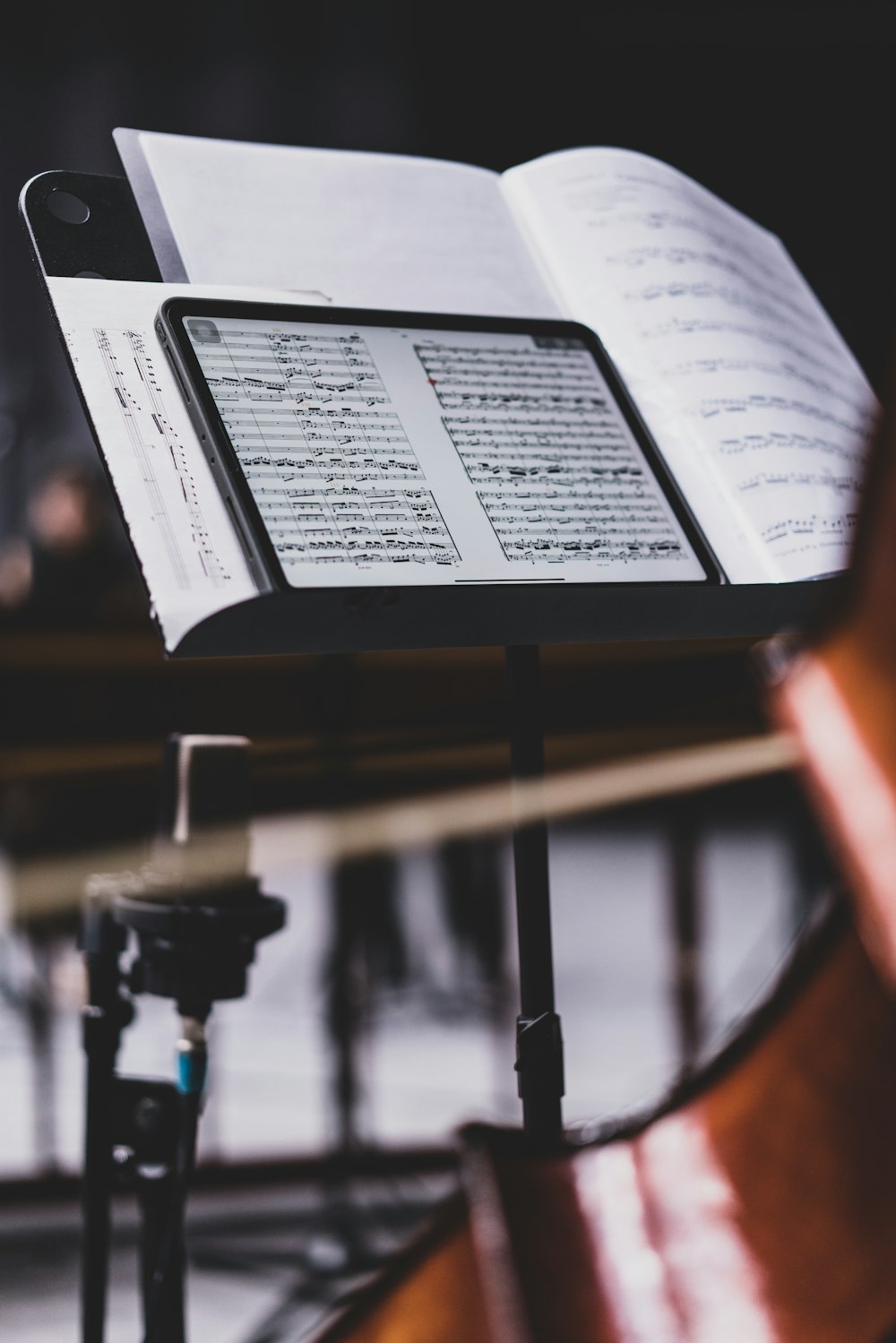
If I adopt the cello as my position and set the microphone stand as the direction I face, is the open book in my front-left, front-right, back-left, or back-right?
front-right

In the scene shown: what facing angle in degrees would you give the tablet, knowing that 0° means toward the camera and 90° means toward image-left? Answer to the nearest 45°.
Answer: approximately 315°
